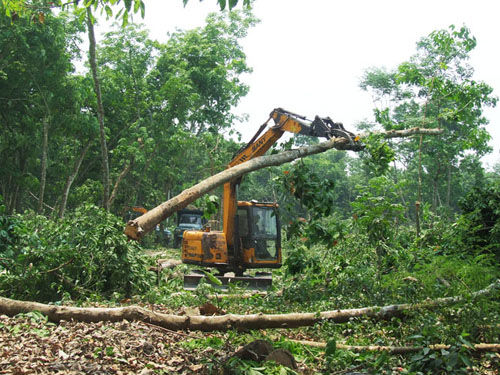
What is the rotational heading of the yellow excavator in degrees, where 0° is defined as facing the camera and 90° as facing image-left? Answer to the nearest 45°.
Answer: approximately 315°

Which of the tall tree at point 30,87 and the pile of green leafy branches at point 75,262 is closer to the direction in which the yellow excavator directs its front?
the pile of green leafy branches

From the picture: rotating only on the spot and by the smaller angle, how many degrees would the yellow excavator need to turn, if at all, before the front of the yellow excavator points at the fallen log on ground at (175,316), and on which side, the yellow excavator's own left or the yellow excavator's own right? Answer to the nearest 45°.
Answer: approximately 45° to the yellow excavator's own right

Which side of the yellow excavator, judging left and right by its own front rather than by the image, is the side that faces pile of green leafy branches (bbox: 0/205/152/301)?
right

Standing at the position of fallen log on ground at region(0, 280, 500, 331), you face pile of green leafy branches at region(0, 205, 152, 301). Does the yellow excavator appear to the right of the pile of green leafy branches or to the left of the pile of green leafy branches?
right

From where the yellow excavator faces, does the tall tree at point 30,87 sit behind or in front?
behind
